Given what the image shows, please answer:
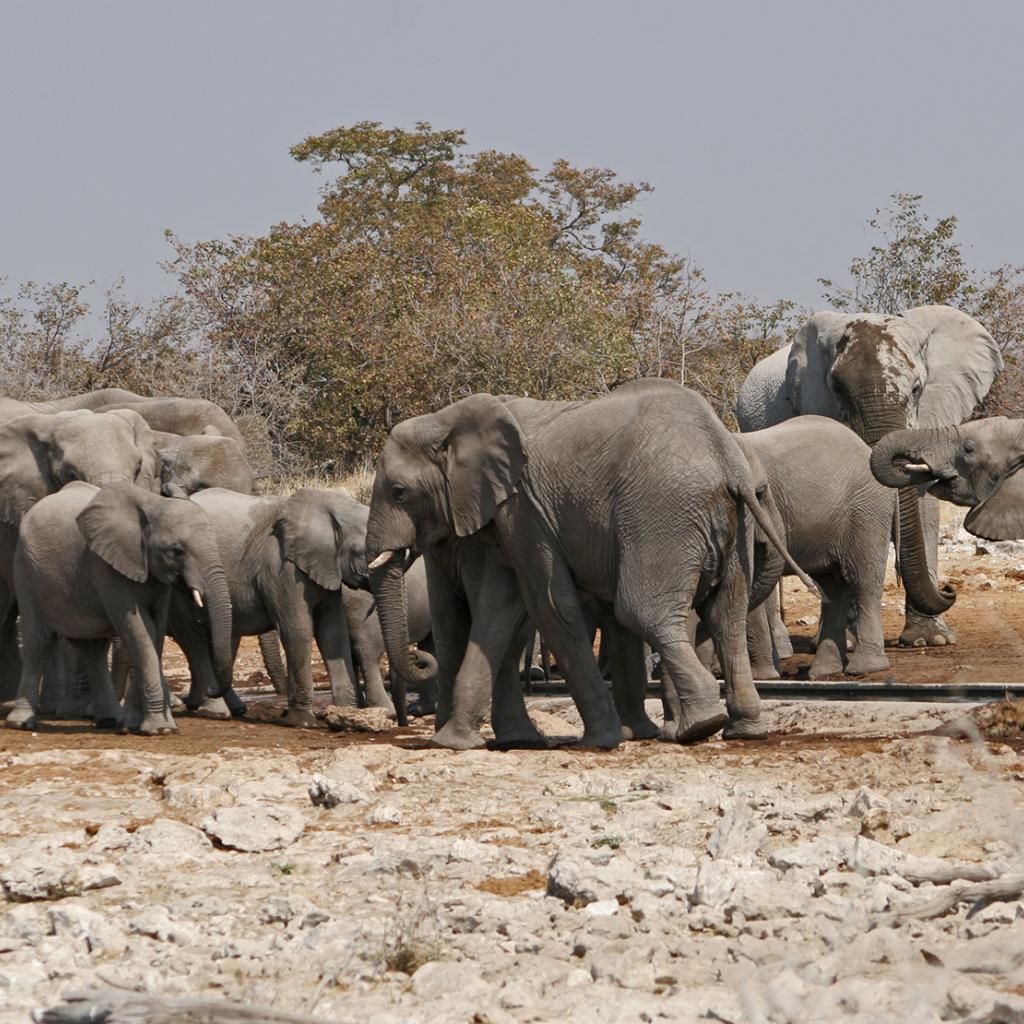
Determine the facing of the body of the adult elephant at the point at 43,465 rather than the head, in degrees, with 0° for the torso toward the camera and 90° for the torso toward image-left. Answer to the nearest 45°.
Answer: approximately 270°

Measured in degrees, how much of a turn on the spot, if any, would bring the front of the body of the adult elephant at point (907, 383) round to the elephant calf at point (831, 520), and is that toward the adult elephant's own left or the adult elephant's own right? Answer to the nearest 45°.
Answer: approximately 45° to the adult elephant's own right

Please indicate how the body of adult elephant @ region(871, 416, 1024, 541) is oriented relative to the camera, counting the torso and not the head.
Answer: to the viewer's left

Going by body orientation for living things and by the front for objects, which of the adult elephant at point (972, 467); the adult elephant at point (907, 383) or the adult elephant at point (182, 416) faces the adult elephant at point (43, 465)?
the adult elephant at point (972, 467)

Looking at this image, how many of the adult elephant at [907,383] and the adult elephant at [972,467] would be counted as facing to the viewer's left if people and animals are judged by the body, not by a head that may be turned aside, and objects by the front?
1

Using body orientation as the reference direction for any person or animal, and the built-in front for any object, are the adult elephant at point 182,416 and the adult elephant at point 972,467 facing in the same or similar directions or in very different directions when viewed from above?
very different directions

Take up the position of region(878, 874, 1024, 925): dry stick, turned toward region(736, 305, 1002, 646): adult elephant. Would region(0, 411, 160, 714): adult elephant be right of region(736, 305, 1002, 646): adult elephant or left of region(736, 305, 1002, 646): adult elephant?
left

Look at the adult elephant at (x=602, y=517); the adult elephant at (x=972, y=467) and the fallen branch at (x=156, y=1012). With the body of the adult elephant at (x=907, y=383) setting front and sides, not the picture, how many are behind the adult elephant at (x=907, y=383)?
0

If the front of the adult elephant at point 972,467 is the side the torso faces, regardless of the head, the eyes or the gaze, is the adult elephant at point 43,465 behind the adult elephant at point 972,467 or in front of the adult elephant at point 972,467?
in front

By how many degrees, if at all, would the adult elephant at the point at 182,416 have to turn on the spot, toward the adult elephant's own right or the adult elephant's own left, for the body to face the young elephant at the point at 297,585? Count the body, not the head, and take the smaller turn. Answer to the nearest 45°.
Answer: approximately 90° to the adult elephant's own right

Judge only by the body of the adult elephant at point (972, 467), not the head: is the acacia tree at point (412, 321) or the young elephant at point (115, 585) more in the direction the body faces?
the young elephant

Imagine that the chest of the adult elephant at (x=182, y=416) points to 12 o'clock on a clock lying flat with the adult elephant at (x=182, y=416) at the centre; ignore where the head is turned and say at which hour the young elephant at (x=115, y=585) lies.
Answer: the young elephant at (x=115, y=585) is roughly at 3 o'clock from the adult elephant at (x=182, y=416).
